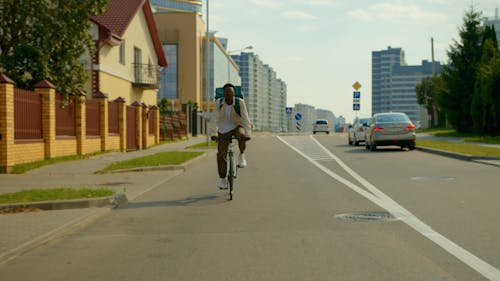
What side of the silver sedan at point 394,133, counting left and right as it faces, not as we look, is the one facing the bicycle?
back

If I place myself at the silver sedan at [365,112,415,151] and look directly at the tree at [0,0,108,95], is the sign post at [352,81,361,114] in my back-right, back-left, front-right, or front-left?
back-right

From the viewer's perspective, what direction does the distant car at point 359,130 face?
away from the camera

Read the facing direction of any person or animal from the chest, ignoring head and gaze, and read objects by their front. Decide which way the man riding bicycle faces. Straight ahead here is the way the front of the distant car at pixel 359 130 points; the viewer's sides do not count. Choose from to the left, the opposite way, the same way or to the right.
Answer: the opposite way

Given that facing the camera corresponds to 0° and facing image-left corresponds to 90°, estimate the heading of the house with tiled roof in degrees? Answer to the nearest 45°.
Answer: approximately 315°

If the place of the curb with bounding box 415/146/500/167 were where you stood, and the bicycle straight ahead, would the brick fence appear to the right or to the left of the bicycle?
right

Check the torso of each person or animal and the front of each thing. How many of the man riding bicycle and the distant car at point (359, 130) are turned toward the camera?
1

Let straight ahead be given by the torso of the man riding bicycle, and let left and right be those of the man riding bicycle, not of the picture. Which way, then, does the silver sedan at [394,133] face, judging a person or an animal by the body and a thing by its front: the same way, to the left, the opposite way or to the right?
the opposite way

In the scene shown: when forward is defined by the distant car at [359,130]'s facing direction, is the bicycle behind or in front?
behind

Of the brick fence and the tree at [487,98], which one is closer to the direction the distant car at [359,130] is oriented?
the tree

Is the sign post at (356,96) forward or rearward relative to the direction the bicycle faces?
rearward

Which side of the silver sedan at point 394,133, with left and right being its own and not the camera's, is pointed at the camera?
back

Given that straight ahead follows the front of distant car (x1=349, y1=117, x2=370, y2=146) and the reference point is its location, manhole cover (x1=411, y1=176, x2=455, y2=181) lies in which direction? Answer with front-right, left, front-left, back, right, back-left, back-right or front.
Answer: back

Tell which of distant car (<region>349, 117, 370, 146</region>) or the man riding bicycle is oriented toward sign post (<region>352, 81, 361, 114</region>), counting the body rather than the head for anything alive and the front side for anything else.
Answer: the distant car

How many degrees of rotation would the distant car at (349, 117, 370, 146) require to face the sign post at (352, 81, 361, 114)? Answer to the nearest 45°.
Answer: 0° — it already faces it

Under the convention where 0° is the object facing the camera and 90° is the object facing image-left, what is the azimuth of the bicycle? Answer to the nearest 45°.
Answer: approximately 0°

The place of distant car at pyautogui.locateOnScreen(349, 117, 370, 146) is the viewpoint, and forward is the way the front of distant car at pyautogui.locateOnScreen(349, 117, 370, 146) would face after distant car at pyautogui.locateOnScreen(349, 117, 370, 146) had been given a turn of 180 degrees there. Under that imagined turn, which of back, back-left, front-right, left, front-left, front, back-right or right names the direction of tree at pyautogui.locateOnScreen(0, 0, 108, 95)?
front-right

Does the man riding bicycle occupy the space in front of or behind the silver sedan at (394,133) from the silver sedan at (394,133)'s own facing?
behind
